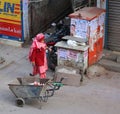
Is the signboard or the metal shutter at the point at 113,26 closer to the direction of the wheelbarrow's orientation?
the signboard

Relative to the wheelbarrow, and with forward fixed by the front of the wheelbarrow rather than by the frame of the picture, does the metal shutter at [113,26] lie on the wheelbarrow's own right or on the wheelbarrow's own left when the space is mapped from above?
on the wheelbarrow's own right

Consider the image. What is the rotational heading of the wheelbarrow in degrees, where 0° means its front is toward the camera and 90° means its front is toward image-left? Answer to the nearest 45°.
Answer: approximately 90°

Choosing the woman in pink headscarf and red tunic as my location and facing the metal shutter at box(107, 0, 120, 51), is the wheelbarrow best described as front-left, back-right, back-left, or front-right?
back-right

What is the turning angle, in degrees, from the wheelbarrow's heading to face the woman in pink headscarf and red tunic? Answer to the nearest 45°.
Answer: approximately 90° to its right

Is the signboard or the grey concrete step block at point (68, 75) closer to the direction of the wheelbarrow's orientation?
the signboard

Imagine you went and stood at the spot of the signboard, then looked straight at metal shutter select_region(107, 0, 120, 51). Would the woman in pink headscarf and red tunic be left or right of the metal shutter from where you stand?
right

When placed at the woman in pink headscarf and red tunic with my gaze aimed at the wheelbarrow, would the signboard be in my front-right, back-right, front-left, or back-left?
back-right

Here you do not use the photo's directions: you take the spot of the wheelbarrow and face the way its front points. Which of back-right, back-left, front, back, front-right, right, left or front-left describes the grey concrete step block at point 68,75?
back-right

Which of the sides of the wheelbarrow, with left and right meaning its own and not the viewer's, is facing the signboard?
right

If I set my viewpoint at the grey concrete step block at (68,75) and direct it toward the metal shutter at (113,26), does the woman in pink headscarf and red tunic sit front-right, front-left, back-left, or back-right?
back-left
